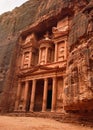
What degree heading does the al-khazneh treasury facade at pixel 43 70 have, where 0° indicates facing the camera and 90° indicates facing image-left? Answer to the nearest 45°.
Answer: approximately 45°
